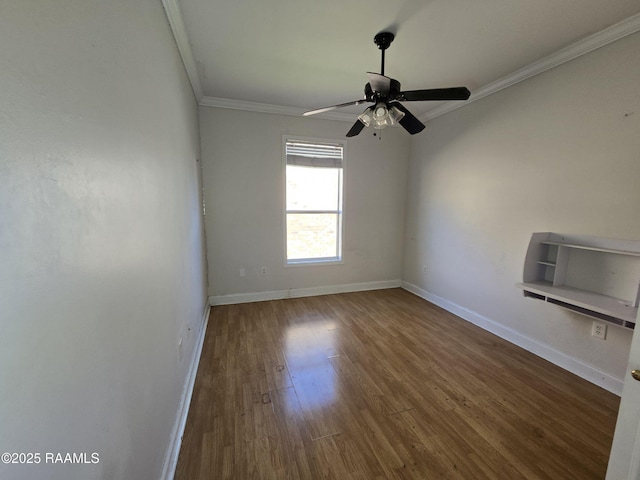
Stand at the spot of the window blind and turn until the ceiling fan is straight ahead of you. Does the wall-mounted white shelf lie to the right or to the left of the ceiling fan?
left

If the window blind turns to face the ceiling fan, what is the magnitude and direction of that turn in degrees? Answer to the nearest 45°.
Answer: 0° — it already faces it

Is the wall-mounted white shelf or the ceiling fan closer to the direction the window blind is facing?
the ceiling fan

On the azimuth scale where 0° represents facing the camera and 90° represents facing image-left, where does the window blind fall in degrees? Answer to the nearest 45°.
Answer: approximately 0°

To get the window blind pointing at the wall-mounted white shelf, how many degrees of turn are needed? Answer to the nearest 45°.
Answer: approximately 45° to its left

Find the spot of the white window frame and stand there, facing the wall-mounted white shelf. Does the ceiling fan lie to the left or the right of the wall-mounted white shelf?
right

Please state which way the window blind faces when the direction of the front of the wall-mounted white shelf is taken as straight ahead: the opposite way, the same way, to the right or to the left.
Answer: to the left

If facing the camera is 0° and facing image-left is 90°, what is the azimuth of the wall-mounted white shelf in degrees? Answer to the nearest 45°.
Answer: approximately 45°
